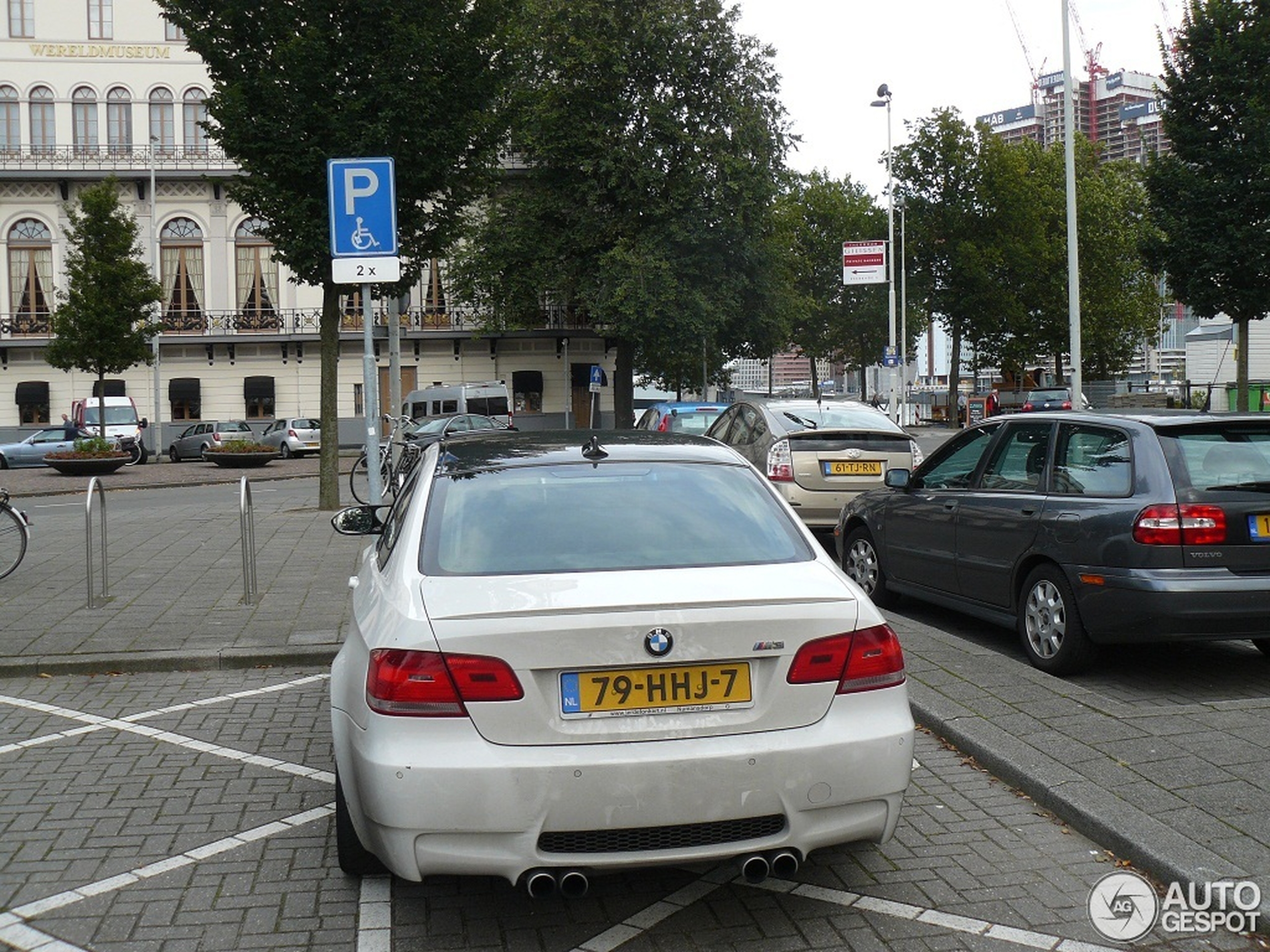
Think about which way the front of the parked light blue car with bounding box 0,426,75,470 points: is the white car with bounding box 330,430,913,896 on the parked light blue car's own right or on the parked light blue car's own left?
on the parked light blue car's own left

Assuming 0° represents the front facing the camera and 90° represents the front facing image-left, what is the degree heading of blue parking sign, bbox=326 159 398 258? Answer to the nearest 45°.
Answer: approximately 0°

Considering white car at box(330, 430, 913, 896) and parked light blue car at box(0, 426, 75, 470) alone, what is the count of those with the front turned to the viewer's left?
1

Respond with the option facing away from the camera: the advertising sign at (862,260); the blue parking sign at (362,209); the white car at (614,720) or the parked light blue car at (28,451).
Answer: the white car

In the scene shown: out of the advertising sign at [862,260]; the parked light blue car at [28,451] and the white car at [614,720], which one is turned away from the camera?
the white car

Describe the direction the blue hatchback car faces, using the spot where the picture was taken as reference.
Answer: facing away from the viewer and to the left of the viewer

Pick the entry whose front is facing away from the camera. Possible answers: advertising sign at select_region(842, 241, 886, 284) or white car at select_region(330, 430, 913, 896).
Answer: the white car

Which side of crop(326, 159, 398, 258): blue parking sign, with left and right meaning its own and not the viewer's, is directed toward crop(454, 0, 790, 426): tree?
back

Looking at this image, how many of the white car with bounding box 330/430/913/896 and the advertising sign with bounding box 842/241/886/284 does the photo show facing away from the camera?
1

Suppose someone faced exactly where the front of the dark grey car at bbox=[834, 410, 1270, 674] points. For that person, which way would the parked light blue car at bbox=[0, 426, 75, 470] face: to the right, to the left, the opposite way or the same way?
to the left

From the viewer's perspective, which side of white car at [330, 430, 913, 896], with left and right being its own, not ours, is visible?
back

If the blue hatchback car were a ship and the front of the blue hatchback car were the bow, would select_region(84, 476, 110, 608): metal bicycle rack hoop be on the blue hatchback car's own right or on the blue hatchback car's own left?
on the blue hatchback car's own left

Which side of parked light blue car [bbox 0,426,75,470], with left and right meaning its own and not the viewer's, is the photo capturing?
left

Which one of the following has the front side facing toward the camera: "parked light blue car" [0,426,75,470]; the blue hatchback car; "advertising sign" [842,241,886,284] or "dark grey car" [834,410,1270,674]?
the advertising sign
